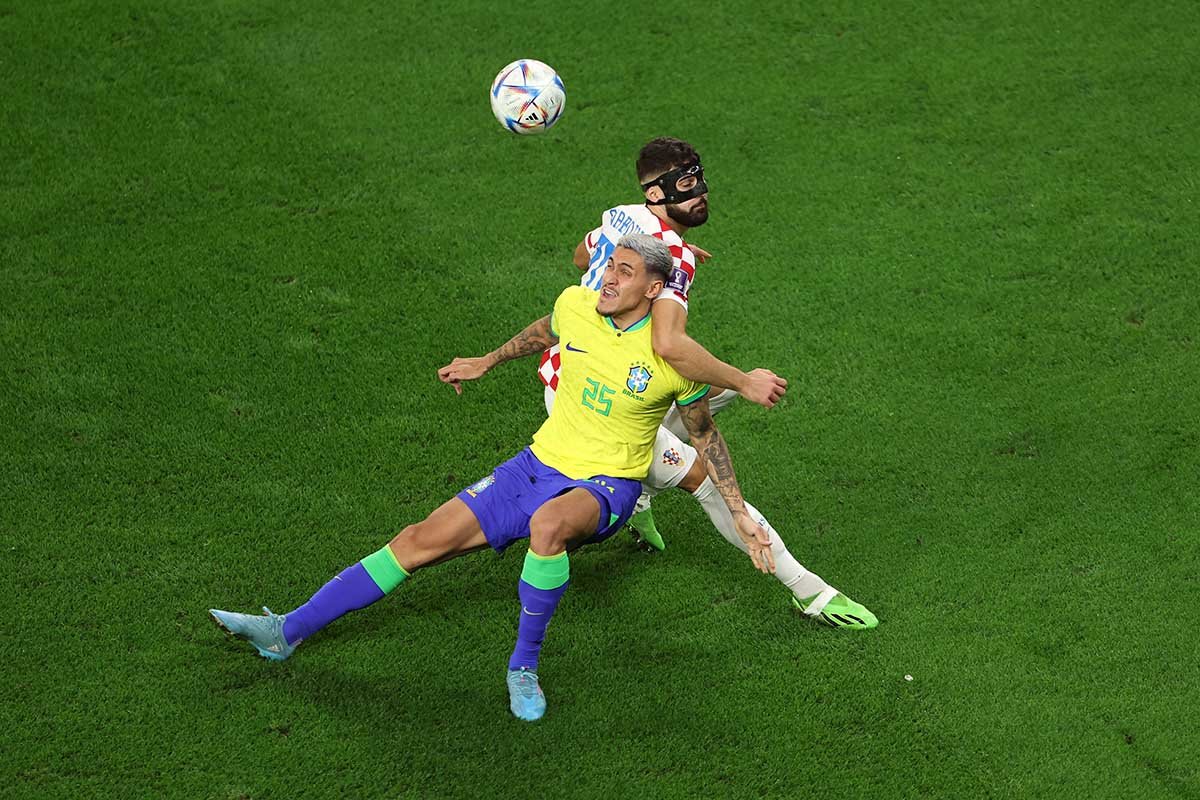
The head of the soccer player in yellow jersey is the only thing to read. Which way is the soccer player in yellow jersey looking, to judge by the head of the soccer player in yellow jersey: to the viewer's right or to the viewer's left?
to the viewer's left

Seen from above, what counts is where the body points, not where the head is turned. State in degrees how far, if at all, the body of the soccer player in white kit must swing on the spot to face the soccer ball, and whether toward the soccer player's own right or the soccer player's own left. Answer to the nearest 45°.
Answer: approximately 135° to the soccer player's own left
